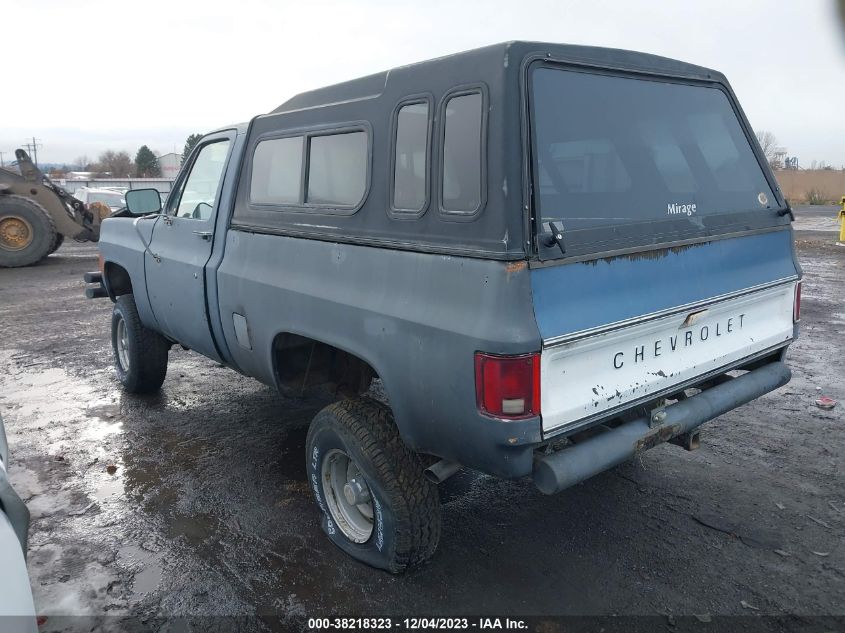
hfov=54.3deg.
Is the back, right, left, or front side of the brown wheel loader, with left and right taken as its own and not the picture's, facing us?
right

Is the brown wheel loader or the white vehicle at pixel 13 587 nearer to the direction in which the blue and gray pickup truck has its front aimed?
the brown wheel loader

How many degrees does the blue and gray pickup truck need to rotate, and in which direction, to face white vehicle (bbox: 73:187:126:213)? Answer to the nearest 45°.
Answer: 0° — it already faces it

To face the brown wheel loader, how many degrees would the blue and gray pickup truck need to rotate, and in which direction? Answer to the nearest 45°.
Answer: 0° — it already faces it

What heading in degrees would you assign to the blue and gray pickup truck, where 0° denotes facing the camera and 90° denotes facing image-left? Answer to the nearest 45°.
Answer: approximately 135°

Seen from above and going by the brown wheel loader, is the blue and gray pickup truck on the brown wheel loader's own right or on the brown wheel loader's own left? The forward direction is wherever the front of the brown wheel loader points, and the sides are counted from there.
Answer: on the brown wheel loader's own right

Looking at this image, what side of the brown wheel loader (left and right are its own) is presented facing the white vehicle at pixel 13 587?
right

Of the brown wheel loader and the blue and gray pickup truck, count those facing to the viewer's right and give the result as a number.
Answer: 1

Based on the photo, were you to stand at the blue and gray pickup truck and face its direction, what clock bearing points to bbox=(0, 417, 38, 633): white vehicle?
The white vehicle is roughly at 9 o'clock from the blue and gray pickup truck.

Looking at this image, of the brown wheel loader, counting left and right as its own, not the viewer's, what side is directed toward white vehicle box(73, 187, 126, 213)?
left
